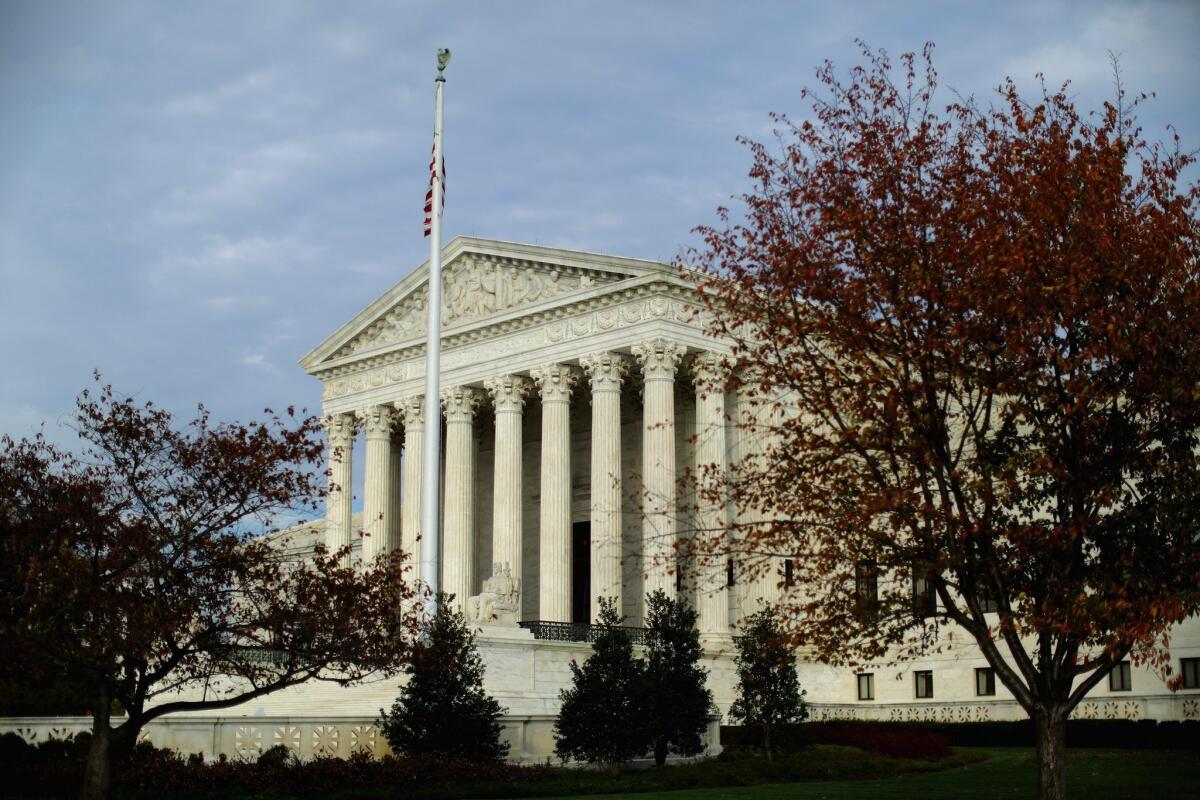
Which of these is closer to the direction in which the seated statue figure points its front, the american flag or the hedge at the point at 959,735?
the american flag

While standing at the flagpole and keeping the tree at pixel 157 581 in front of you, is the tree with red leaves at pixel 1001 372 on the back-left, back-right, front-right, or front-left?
front-left

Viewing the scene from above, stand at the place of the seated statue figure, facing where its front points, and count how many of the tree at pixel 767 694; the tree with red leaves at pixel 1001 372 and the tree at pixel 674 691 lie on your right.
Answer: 0

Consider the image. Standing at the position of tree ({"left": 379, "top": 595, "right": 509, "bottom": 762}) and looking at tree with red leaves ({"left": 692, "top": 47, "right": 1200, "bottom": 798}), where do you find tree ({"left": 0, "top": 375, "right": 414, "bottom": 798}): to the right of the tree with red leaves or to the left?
right

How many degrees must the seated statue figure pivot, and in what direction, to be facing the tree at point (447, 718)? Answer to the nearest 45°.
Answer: approximately 45° to its left

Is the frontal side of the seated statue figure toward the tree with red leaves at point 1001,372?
no

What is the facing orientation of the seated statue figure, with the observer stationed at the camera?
facing the viewer and to the left of the viewer

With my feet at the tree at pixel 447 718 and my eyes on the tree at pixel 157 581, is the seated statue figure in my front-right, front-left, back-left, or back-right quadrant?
back-right

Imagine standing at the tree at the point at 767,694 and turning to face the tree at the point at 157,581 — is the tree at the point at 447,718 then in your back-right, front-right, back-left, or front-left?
front-right

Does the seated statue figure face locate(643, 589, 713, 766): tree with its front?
no

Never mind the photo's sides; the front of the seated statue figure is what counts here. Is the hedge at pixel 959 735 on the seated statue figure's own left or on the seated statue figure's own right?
on the seated statue figure's own left

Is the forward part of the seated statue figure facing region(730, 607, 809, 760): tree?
no

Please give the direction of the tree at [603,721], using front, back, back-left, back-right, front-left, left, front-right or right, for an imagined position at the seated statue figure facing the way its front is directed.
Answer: front-left
